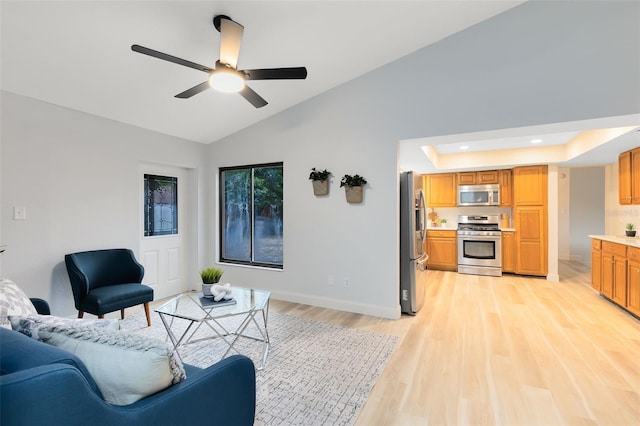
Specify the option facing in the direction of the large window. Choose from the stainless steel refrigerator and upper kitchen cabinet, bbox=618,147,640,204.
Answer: the upper kitchen cabinet

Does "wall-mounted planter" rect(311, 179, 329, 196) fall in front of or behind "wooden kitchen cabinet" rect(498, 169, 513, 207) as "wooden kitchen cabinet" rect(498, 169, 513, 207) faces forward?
in front

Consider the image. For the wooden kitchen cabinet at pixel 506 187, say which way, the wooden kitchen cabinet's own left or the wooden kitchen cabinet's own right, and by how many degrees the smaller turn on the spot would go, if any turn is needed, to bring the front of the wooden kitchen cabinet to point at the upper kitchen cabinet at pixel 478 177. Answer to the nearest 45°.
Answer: approximately 90° to the wooden kitchen cabinet's own right

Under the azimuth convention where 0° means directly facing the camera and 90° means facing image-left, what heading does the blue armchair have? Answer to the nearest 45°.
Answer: approximately 315°

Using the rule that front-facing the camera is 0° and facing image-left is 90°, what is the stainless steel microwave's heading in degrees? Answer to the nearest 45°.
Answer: approximately 0°
